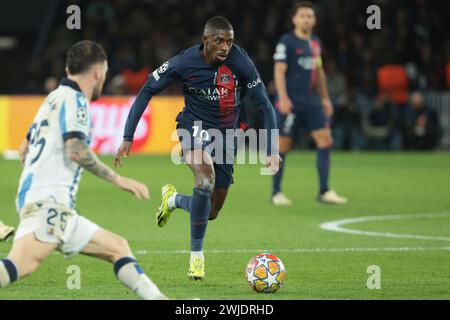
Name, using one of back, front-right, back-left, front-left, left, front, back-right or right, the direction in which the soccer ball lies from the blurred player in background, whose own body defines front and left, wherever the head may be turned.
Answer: front-right

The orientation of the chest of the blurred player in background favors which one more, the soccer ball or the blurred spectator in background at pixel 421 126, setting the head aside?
the soccer ball

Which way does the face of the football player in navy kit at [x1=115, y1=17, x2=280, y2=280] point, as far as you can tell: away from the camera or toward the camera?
toward the camera

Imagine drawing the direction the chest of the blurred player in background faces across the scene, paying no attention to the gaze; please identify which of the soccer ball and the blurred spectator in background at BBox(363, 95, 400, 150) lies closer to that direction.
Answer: the soccer ball

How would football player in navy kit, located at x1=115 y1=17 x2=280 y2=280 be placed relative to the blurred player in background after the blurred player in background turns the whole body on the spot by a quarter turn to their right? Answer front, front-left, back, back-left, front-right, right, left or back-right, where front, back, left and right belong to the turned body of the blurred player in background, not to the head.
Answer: front-left
